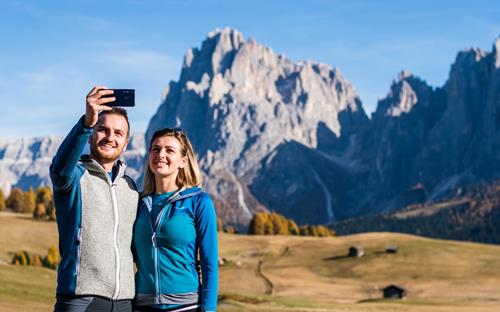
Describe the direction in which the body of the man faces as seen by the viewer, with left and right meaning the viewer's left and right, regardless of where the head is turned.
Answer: facing the viewer and to the right of the viewer

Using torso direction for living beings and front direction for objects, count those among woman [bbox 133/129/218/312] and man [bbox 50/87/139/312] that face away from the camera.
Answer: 0

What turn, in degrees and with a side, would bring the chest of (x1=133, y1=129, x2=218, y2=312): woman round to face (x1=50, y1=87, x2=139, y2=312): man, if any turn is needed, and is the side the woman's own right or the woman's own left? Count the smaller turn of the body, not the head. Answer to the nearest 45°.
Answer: approximately 45° to the woman's own right

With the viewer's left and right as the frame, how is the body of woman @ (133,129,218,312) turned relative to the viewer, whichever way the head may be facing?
facing the viewer and to the left of the viewer
